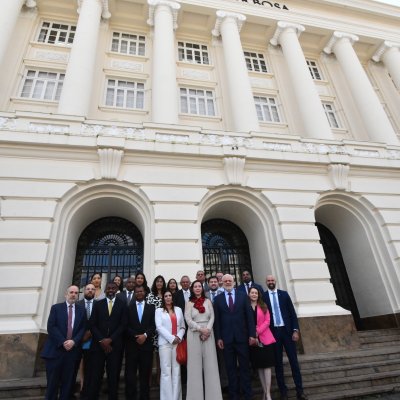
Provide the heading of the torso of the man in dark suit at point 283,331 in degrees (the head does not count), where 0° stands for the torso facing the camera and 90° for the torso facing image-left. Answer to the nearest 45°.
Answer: approximately 0°

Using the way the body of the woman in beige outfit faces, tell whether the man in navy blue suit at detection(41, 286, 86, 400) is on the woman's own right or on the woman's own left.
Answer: on the woman's own right

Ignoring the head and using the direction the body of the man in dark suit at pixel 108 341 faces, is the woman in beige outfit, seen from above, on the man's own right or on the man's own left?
on the man's own left

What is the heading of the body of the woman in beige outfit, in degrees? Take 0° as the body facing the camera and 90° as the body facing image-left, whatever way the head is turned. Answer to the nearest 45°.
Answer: approximately 0°

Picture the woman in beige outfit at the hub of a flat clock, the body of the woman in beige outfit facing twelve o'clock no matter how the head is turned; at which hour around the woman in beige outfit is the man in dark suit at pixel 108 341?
The man in dark suit is roughly at 3 o'clock from the woman in beige outfit.

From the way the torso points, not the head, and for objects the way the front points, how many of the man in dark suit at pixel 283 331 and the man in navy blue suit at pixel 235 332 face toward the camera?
2
